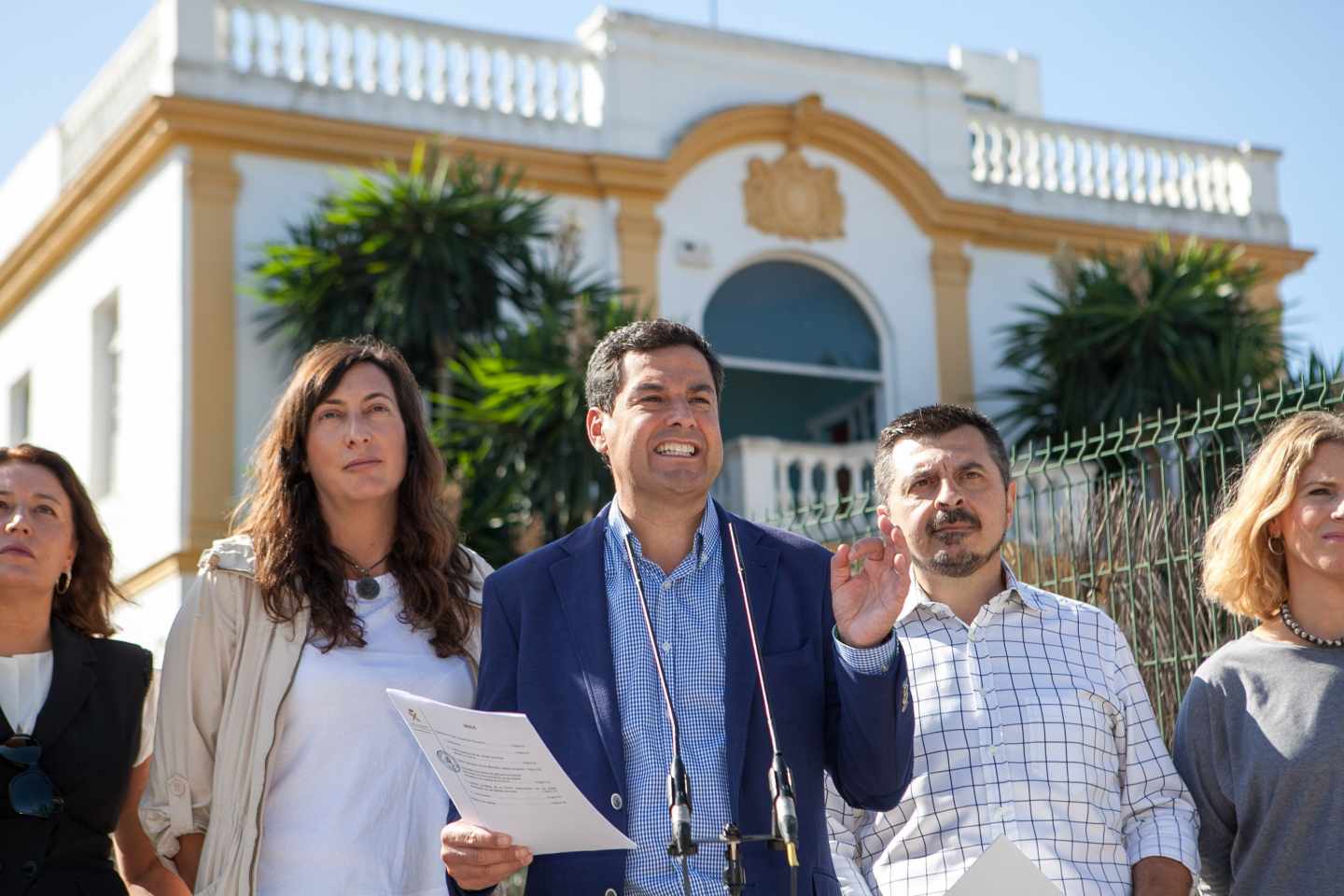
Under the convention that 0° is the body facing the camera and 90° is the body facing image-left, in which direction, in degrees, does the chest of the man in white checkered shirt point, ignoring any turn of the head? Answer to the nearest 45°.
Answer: approximately 0°

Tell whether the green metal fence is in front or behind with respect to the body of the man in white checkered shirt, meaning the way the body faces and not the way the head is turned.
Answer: behind

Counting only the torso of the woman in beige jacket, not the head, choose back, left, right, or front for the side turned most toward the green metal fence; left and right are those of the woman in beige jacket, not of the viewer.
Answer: left

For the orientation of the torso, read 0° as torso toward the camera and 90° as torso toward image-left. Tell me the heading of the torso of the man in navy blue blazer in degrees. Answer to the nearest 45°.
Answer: approximately 0°

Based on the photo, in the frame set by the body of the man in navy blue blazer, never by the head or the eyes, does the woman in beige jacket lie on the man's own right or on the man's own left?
on the man's own right

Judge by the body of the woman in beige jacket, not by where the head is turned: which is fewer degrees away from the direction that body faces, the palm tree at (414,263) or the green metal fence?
the green metal fence

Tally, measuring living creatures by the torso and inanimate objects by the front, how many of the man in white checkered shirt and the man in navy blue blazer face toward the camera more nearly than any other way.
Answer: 2
